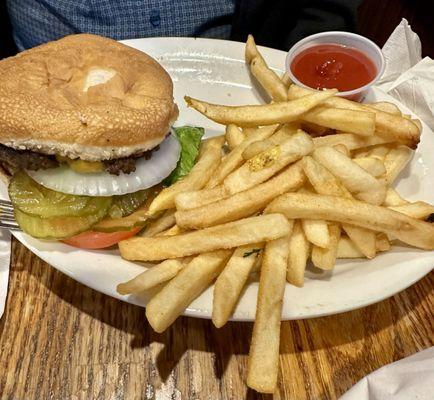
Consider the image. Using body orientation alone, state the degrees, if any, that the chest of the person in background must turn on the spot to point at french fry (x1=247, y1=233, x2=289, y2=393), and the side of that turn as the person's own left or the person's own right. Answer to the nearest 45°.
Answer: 0° — they already face it

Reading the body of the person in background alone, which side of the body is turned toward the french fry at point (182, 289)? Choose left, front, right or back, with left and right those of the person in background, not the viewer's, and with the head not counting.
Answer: front

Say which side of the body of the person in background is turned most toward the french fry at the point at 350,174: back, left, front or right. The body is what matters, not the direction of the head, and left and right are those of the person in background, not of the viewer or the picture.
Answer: front

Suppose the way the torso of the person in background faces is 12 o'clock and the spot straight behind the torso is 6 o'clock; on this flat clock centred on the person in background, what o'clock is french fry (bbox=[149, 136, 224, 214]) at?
The french fry is roughly at 12 o'clock from the person in background.

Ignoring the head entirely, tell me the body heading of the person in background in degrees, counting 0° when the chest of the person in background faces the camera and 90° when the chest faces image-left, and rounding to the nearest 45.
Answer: approximately 0°

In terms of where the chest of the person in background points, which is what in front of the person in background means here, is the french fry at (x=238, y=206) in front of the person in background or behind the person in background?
in front

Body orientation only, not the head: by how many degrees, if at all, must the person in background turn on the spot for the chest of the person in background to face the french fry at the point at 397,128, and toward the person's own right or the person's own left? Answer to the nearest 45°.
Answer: approximately 45° to the person's own left

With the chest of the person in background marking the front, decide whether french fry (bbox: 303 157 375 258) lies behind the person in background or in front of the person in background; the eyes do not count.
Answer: in front
